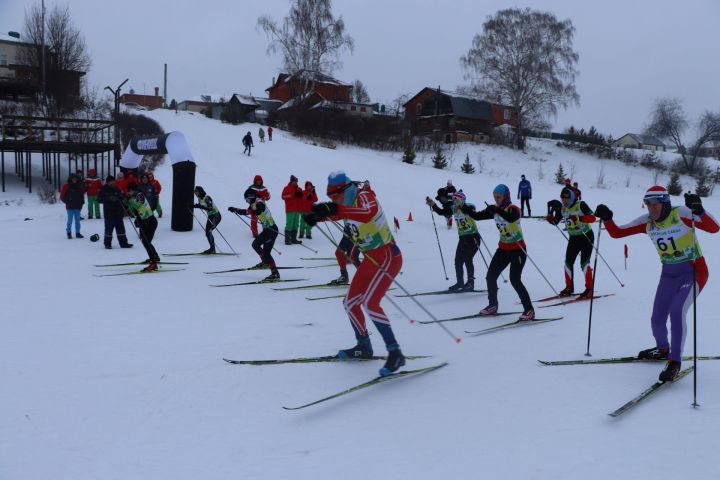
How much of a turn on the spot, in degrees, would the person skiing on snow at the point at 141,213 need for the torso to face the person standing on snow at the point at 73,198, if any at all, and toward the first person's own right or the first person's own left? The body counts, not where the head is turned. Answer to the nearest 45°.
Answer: approximately 45° to the first person's own right

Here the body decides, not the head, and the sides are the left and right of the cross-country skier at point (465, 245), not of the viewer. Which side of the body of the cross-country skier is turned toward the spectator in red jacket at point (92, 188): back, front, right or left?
right

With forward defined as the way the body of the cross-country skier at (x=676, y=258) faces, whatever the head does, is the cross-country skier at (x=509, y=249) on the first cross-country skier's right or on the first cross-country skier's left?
on the first cross-country skier's right

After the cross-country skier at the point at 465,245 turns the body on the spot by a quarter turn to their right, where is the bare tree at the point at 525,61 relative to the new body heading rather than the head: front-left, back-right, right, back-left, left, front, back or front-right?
front-right

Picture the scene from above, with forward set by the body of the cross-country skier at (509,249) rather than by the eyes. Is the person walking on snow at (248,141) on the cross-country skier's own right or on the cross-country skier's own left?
on the cross-country skier's own right

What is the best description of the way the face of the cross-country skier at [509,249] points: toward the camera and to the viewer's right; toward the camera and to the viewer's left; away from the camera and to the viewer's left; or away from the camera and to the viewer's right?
toward the camera and to the viewer's left

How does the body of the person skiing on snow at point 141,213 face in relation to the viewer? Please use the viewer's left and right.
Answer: facing to the left of the viewer

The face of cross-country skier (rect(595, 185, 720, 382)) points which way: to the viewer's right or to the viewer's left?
to the viewer's left
